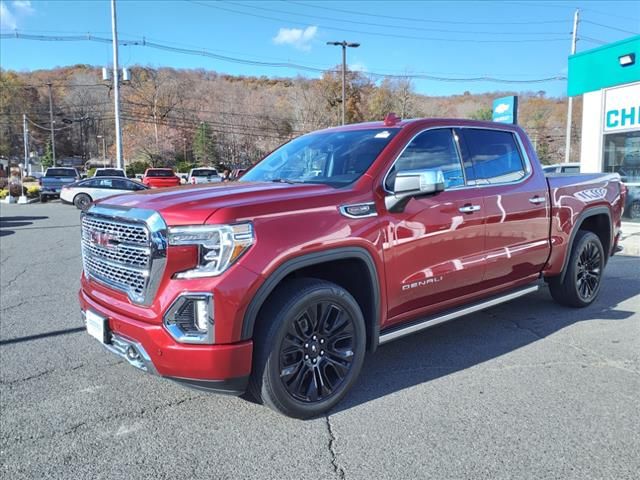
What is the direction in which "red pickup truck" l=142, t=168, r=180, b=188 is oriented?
away from the camera

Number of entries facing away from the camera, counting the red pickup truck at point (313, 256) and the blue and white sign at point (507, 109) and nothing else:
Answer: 0

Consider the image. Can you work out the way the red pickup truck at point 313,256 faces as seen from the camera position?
facing the viewer and to the left of the viewer

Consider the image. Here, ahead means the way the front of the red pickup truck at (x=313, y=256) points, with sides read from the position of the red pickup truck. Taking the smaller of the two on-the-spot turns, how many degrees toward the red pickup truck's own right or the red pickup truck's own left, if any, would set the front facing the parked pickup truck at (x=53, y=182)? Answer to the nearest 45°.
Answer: approximately 90° to the red pickup truck's own right

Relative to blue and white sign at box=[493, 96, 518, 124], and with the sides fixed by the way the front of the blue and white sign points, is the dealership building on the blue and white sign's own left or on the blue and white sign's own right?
on the blue and white sign's own left

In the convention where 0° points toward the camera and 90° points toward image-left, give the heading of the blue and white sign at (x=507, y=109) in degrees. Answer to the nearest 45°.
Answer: approximately 45°

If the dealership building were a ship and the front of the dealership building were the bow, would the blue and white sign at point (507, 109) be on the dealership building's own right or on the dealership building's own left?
on the dealership building's own right

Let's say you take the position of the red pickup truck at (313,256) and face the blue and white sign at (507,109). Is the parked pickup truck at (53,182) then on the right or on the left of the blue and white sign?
left

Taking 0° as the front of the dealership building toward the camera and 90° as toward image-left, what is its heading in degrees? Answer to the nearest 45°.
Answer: approximately 45°

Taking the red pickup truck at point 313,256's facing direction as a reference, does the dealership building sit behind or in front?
behind

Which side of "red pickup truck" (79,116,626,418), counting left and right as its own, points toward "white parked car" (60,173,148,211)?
right
